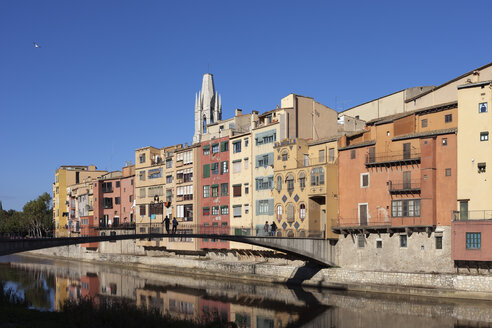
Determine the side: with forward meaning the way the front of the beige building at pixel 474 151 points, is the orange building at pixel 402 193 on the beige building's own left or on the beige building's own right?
on the beige building's own right

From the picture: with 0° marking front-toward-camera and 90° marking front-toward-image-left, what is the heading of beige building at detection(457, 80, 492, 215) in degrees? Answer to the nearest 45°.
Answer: approximately 45°
